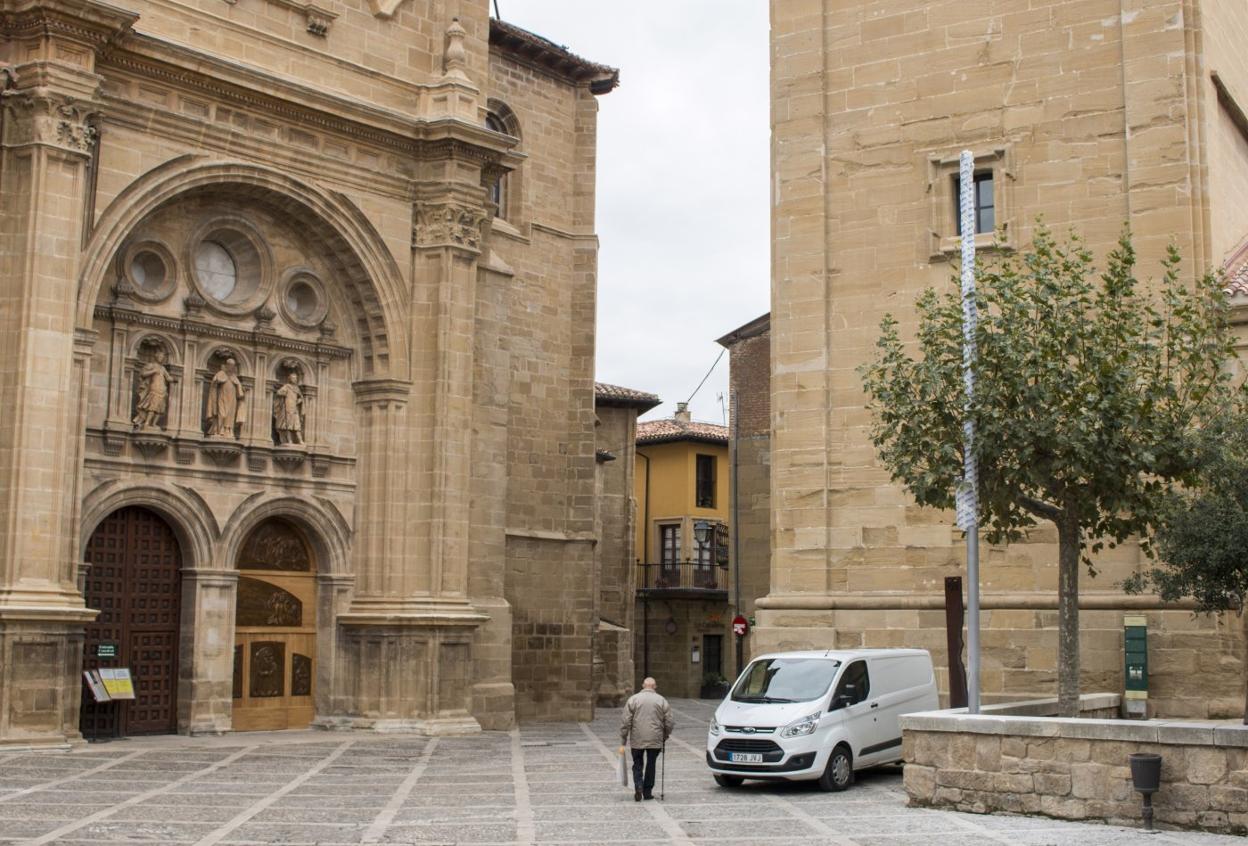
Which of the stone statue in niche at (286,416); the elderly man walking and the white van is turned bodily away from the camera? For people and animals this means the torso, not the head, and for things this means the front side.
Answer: the elderly man walking

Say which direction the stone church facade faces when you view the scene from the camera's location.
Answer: facing the viewer and to the right of the viewer

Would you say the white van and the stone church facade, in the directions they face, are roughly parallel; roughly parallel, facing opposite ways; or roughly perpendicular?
roughly perpendicular

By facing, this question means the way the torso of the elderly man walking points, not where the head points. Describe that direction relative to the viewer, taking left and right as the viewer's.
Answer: facing away from the viewer

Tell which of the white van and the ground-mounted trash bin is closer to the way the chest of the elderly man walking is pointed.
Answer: the white van

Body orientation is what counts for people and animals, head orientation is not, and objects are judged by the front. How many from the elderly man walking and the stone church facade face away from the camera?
1

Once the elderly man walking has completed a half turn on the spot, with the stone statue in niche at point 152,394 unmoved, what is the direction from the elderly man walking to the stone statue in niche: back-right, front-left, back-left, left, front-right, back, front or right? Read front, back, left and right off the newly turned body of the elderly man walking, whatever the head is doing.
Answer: back-right

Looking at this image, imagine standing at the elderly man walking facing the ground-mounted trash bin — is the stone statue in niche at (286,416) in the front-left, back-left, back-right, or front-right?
back-left

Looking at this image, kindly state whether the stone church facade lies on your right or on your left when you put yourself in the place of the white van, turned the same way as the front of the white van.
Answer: on your right

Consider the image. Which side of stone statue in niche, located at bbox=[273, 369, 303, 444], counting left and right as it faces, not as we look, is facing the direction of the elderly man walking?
front

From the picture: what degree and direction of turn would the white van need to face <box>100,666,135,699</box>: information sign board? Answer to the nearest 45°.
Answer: approximately 45° to its right
